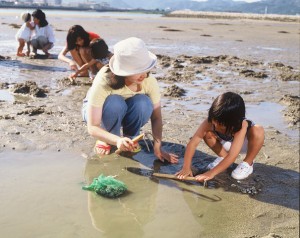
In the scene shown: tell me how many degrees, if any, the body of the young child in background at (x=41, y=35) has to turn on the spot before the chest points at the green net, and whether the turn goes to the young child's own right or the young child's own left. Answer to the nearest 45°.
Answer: approximately 45° to the young child's own left
